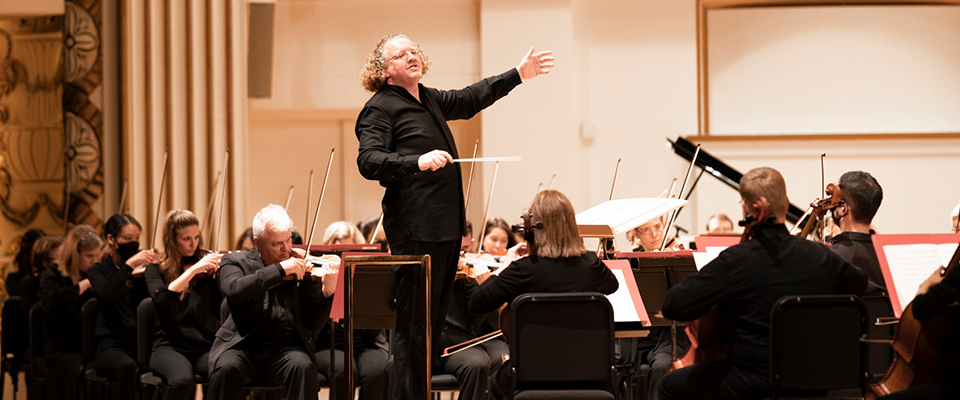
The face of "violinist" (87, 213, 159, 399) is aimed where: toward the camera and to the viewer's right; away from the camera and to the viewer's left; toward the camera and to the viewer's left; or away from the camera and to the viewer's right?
toward the camera and to the viewer's right

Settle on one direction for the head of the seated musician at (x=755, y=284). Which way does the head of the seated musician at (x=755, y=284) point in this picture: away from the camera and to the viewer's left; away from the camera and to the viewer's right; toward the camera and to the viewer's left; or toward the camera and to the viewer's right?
away from the camera and to the viewer's left

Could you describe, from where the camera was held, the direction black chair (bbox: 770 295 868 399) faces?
facing away from the viewer

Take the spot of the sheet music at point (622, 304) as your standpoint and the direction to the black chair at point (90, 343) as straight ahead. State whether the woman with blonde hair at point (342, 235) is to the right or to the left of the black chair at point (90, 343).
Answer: right

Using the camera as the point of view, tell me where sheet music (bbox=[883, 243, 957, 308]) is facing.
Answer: facing the viewer

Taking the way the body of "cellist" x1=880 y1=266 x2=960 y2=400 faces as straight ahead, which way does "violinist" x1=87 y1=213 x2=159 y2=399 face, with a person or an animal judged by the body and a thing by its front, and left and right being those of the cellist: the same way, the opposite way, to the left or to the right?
the opposite way

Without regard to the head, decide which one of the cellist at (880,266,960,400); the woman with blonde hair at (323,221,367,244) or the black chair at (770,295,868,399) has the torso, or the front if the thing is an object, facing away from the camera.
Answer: the black chair

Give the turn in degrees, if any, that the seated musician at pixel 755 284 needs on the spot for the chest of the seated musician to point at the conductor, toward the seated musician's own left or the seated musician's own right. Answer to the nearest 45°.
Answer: approximately 45° to the seated musician's own left

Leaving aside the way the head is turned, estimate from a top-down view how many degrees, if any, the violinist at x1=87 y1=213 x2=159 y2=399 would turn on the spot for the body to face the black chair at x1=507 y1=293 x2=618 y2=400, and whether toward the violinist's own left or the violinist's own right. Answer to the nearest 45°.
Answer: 0° — they already face it

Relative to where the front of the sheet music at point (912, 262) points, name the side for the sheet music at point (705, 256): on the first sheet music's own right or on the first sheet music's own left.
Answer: on the first sheet music's own right

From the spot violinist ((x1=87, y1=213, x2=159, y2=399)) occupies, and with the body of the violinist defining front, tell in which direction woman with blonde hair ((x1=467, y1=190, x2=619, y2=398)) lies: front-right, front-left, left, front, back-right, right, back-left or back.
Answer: front

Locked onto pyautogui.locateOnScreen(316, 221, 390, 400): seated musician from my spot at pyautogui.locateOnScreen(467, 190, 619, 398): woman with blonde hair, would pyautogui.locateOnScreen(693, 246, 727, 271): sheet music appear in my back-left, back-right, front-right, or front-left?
back-right

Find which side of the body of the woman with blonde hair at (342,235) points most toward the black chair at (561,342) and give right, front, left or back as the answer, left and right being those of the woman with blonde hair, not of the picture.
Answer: front

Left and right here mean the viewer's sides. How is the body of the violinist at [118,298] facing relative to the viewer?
facing the viewer and to the right of the viewer

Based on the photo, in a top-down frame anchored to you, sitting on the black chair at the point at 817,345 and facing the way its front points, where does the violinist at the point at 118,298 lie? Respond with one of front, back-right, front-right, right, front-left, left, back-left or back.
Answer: left

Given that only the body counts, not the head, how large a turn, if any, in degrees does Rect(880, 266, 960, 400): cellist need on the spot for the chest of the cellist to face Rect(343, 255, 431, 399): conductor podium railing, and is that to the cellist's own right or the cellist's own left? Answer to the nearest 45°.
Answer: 0° — they already face it

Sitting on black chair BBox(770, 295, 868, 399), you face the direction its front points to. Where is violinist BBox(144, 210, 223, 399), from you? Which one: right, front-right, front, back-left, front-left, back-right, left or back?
left
